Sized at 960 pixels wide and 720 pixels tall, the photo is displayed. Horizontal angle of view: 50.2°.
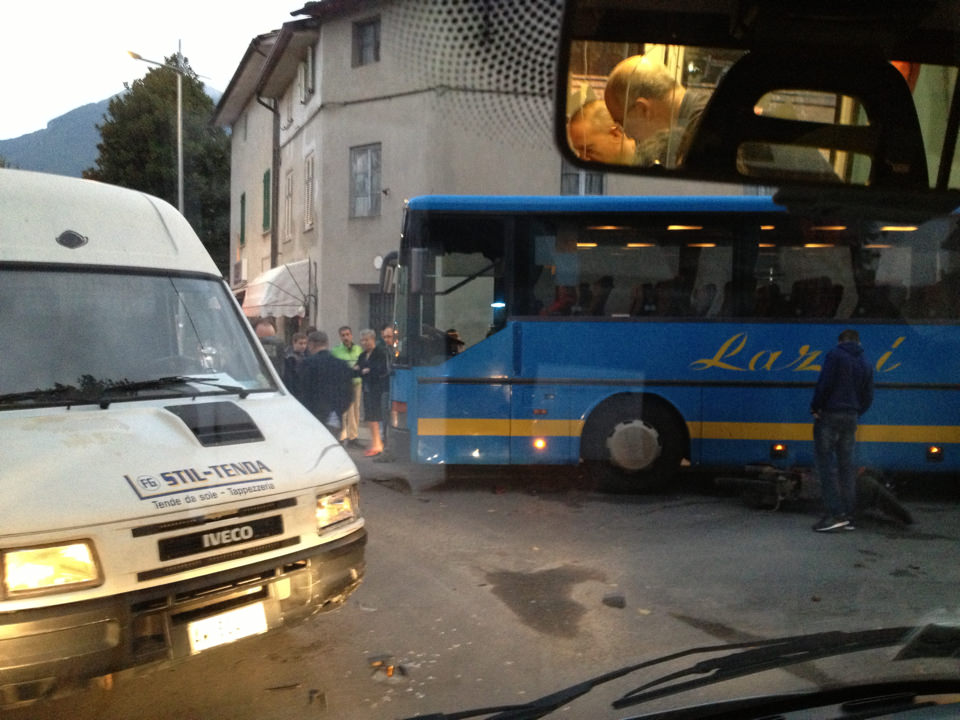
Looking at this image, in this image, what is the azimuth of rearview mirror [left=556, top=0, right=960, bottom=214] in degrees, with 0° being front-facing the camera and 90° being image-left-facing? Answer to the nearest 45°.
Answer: approximately 0°

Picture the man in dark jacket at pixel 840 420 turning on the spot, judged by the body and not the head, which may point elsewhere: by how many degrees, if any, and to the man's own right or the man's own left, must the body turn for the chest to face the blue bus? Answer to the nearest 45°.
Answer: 0° — they already face it

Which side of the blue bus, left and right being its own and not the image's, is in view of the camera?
left

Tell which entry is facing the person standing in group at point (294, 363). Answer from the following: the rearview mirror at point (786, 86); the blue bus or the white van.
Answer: the blue bus

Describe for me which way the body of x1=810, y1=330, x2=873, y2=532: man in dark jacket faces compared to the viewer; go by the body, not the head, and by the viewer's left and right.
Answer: facing away from the viewer and to the left of the viewer

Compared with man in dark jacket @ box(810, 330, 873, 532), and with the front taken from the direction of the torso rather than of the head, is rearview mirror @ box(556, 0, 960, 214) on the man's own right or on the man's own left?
on the man's own left

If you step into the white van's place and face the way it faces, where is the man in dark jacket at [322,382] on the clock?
The man in dark jacket is roughly at 8 o'clock from the white van.

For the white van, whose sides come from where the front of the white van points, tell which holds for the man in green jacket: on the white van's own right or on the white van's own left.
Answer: on the white van's own left

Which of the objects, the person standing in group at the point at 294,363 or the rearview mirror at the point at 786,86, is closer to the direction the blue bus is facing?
the person standing in group

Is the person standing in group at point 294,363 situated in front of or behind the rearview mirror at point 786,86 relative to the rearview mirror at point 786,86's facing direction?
behind

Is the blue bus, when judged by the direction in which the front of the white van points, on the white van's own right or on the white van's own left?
on the white van's own left

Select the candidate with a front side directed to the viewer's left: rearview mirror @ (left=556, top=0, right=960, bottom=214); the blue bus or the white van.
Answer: the blue bus

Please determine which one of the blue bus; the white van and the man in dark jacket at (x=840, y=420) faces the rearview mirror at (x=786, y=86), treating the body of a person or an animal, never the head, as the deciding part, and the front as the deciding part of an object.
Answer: the white van

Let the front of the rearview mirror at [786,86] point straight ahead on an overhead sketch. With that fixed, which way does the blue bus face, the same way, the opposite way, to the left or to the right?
to the right

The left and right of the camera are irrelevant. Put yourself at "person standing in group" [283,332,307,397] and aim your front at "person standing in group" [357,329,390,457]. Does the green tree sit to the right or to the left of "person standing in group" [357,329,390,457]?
left
